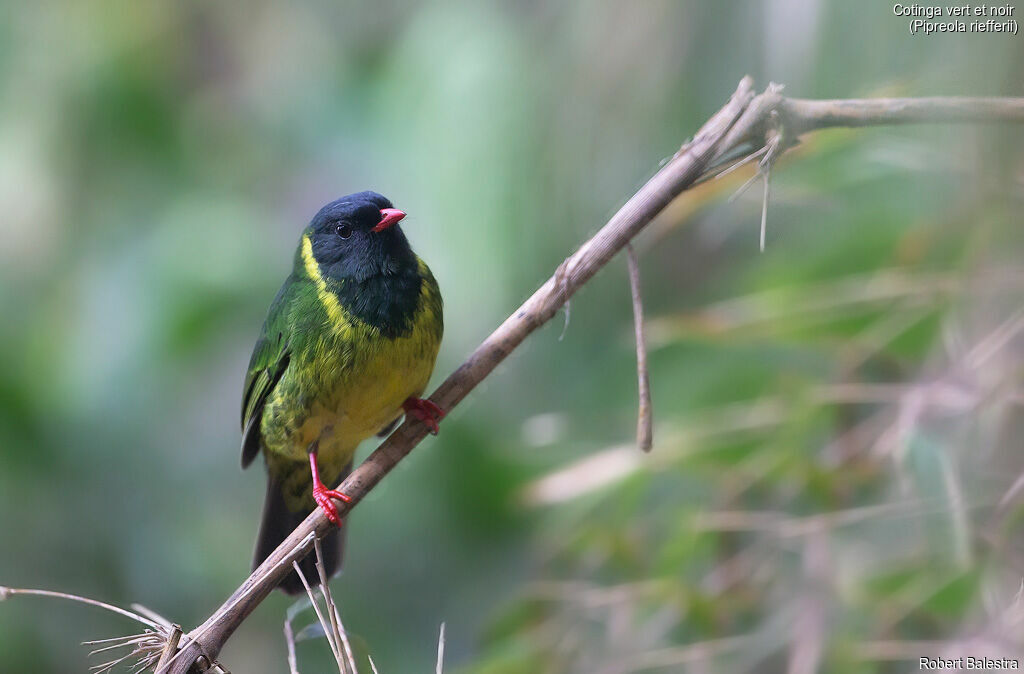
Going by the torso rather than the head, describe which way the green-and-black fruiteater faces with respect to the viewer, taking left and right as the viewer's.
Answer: facing the viewer and to the right of the viewer
